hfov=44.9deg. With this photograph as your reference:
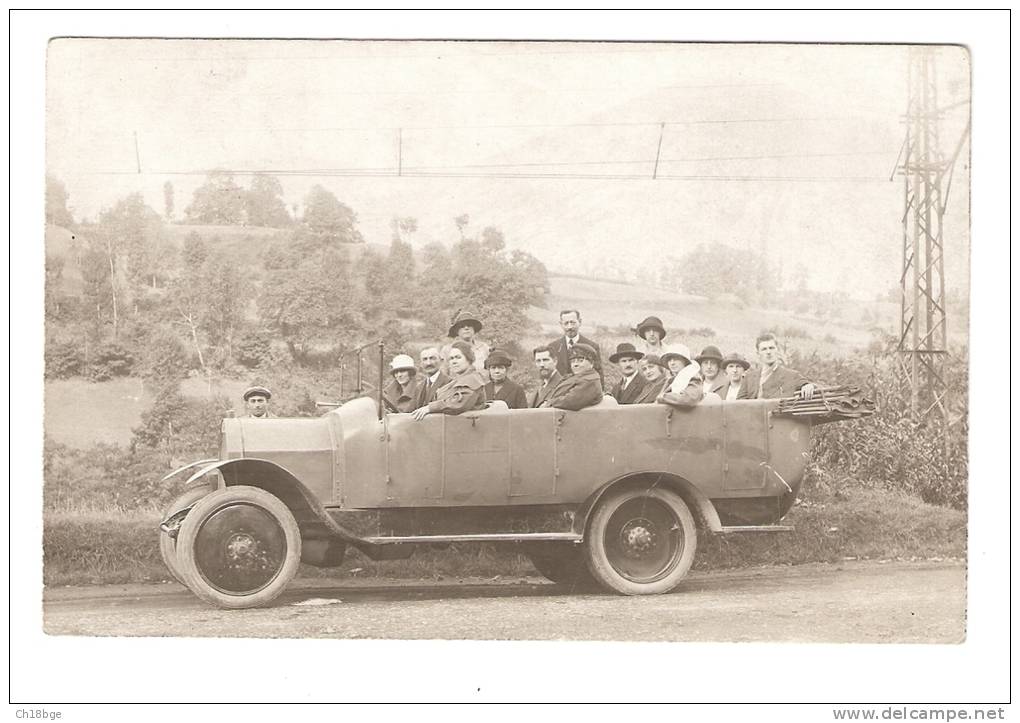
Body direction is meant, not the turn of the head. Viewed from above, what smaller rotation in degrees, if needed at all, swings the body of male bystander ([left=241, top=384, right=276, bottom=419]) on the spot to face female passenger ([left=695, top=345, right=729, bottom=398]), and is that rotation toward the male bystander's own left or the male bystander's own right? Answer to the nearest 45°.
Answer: approximately 90° to the male bystander's own left

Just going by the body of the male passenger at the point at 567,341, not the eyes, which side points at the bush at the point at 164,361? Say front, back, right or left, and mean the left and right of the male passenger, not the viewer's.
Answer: right

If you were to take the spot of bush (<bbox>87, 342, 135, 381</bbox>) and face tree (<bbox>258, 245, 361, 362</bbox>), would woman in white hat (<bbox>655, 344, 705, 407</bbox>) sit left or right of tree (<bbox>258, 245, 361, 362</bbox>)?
right

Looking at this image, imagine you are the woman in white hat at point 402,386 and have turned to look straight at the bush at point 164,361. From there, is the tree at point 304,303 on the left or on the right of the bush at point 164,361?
right

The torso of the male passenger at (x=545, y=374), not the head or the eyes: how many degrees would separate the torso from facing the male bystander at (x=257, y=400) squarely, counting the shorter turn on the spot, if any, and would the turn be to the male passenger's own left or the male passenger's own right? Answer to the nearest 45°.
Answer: approximately 45° to the male passenger's own right

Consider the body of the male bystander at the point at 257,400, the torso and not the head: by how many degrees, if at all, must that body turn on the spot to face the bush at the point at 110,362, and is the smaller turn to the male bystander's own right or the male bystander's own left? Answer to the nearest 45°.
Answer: approximately 135° to the male bystander's own right

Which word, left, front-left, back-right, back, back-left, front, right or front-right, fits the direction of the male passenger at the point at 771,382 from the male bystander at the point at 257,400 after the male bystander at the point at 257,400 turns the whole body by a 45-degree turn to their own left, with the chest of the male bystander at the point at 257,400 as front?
front-left
